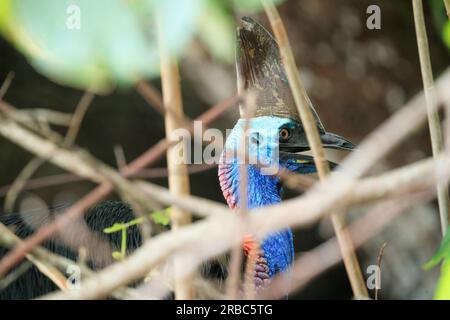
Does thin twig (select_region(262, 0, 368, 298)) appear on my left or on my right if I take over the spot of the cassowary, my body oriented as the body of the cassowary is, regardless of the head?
on my right

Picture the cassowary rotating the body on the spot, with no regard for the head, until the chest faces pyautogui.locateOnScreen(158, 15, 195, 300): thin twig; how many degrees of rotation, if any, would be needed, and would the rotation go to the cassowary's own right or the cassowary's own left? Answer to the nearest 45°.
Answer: approximately 90° to the cassowary's own right

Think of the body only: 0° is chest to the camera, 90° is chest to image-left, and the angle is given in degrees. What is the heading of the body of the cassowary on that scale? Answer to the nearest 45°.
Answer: approximately 270°

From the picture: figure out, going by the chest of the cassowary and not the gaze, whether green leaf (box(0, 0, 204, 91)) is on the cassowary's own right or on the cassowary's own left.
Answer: on the cassowary's own right

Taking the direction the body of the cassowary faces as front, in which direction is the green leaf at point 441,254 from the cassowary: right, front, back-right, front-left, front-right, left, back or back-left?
front
